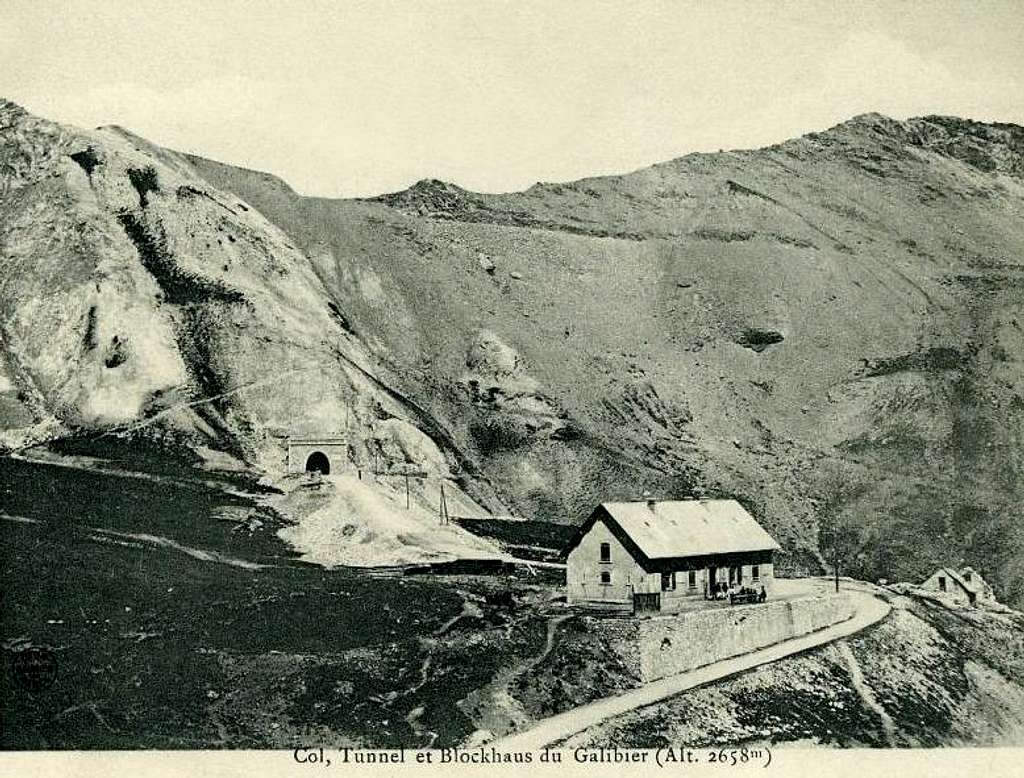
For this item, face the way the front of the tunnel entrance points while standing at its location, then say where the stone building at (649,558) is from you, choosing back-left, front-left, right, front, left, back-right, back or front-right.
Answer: front-left

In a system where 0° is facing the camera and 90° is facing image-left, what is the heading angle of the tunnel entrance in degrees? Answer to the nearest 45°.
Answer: approximately 0°

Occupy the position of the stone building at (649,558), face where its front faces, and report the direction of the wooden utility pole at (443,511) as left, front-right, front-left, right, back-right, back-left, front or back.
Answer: back

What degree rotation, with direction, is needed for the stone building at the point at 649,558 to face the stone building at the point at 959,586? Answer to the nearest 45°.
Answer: approximately 90° to its left

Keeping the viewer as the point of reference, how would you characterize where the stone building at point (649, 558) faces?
facing the viewer and to the right of the viewer

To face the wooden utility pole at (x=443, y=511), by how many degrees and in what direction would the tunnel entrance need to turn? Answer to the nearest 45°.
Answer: approximately 90° to its left

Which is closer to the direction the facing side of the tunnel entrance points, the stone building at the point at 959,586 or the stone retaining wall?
the stone retaining wall

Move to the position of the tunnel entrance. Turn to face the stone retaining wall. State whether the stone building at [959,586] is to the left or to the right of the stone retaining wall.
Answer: left

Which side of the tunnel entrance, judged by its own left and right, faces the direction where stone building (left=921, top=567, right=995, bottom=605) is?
left

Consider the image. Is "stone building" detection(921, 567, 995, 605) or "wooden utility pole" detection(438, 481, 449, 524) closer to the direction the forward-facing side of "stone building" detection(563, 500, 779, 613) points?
the stone building

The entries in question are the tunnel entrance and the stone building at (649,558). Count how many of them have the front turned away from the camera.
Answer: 0
